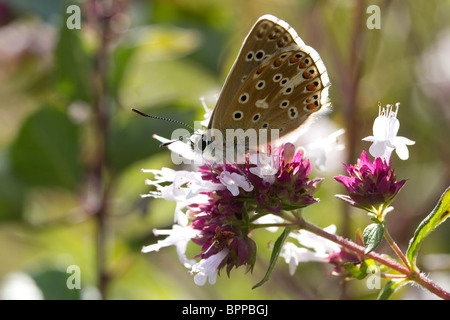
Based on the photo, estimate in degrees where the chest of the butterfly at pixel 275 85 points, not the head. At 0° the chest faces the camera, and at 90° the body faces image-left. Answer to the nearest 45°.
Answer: approximately 90°

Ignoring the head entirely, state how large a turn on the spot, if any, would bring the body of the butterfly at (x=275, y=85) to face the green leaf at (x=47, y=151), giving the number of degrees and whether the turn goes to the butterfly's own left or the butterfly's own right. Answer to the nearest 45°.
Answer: approximately 45° to the butterfly's own right
